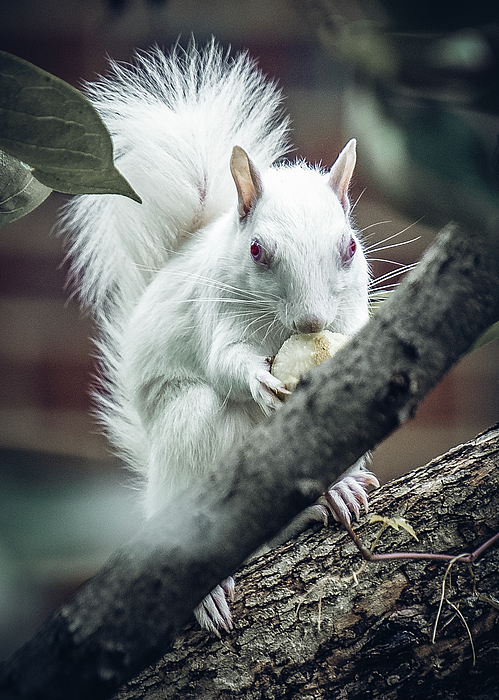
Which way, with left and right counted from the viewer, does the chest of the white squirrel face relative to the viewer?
facing the viewer and to the right of the viewer
